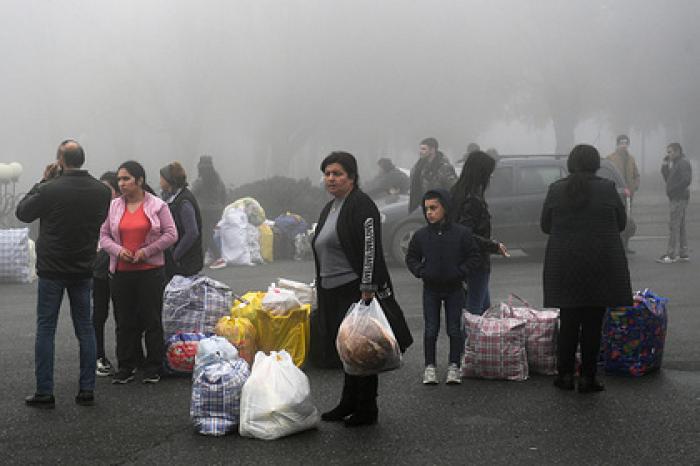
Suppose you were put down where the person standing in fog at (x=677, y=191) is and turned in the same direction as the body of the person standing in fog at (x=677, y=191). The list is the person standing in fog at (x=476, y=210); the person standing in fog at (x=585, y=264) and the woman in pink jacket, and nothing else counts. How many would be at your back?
0

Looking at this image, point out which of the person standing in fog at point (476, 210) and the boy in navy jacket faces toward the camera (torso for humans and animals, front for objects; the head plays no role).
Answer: the boy in navy jacket

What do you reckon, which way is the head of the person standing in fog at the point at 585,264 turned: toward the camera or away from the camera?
away from the camera

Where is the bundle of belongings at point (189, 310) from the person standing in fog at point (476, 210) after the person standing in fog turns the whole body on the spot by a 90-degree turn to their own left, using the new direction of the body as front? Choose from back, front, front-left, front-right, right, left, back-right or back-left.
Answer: left

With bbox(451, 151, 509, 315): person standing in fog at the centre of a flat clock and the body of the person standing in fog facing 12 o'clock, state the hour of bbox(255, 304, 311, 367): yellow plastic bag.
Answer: The yellow plastic bag is roughly at 6 o'clock from the person standing in fog.

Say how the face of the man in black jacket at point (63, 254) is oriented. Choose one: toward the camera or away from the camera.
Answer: away from the camera

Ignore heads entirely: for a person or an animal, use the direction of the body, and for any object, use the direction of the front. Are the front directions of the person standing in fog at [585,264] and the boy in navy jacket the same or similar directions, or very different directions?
very different directions

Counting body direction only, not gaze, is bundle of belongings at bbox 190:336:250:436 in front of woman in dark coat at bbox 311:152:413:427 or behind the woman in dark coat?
in front

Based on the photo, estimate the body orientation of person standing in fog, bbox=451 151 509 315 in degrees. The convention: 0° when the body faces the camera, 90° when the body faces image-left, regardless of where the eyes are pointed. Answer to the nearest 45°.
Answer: approximately 270°

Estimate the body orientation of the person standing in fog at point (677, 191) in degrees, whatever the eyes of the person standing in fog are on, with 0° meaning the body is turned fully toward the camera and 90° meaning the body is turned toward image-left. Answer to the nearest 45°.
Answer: approximately 45°

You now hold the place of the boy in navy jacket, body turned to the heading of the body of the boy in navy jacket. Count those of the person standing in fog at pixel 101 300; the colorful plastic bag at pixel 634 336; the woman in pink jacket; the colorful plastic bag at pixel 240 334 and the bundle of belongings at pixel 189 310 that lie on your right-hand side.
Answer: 4

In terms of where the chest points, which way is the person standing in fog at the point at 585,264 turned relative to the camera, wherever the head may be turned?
away from the camera

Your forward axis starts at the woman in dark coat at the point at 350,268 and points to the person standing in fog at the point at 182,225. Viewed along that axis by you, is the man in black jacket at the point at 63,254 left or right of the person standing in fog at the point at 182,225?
left

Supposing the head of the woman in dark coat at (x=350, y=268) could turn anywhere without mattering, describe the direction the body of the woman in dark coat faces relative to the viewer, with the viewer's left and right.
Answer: facing the viewer and to the left of the viewer

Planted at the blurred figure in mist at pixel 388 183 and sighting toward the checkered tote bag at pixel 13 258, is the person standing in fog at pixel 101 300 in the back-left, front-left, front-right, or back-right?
front-left

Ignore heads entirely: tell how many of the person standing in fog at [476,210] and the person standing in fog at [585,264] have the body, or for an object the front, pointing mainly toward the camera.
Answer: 0

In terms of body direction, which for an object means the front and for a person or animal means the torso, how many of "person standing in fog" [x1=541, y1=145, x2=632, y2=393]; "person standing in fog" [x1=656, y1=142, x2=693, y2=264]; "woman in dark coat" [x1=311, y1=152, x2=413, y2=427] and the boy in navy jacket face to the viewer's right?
0

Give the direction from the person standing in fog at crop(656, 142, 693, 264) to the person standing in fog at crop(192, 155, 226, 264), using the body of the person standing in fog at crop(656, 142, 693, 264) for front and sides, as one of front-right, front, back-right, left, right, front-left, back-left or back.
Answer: front-right

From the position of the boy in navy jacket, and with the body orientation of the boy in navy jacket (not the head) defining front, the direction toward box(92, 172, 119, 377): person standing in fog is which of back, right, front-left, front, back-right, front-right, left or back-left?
right
